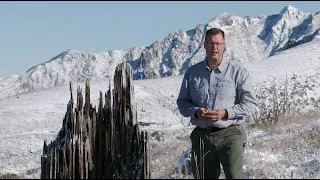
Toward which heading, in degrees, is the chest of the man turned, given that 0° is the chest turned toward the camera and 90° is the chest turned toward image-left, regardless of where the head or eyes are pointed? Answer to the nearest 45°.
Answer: approximately 0°
